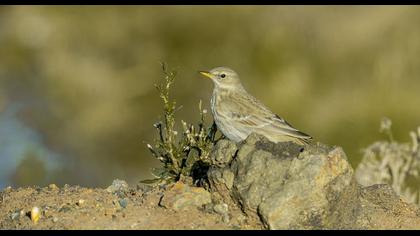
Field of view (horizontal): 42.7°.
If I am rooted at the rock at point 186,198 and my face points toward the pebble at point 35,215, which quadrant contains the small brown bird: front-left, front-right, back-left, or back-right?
back-right

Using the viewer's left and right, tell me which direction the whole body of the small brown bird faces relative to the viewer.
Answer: facing to the left of the viewer

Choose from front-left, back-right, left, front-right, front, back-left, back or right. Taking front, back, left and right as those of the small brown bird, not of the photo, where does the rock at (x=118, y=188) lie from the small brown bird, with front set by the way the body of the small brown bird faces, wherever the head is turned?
front-left

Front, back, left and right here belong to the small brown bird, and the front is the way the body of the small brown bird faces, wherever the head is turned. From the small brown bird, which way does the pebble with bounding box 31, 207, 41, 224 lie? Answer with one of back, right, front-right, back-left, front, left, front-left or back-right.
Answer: front-left

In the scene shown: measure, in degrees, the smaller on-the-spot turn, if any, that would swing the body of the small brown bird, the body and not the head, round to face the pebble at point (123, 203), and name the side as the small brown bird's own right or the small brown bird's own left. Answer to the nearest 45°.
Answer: approximately 45° to the small brown bird's own left

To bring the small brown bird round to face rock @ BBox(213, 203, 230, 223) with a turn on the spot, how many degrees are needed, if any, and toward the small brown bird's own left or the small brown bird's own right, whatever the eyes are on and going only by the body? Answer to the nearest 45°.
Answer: approximately 90° to the small brown bird's own left
